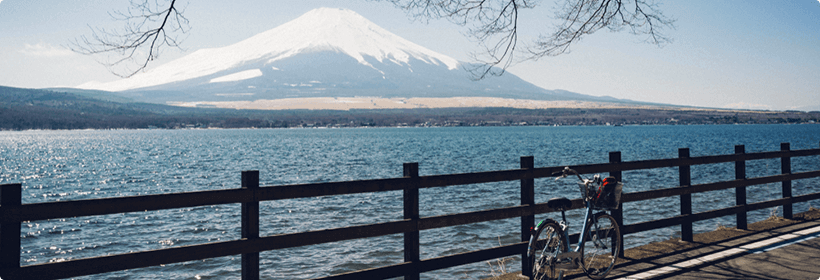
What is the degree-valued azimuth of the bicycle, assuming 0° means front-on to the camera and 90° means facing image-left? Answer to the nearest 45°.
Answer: approximately 225°
